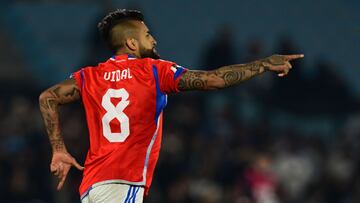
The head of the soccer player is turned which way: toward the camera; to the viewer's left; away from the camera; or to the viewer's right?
to the viewer's right

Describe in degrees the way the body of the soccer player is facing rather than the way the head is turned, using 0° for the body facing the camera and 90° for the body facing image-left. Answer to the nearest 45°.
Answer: approximately 225°
